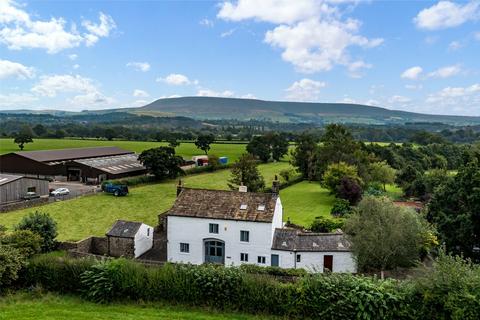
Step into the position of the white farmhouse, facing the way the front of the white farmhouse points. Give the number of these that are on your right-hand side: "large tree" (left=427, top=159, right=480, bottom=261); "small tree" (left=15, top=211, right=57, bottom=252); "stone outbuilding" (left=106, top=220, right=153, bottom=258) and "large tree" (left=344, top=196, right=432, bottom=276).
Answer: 2

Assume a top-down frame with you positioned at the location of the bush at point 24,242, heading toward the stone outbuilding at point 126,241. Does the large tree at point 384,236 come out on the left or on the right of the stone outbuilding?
right

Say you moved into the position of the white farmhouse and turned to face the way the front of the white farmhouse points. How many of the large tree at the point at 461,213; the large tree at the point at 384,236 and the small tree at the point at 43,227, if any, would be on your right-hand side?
1

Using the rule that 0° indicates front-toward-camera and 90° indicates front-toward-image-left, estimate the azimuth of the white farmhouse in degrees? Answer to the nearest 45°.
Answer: approximately 0°

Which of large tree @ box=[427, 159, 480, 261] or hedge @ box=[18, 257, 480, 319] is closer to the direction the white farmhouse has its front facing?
the hedge

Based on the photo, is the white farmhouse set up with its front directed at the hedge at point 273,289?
yes

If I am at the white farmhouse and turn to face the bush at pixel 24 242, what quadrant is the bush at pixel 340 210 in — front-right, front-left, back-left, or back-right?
back-right

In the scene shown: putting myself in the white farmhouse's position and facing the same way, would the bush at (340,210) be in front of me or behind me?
behind

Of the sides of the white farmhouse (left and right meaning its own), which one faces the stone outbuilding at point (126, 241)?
right

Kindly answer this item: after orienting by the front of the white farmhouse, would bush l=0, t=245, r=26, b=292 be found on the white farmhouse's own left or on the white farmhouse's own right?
on the white farmhouse's own right

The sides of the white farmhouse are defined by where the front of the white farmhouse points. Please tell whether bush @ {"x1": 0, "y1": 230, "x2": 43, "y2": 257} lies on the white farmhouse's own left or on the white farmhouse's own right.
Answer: on the white farmhouse's own right

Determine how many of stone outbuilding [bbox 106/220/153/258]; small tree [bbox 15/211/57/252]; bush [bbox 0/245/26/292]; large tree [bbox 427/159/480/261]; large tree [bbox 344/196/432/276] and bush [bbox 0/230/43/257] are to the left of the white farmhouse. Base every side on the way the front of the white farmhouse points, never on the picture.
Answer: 2

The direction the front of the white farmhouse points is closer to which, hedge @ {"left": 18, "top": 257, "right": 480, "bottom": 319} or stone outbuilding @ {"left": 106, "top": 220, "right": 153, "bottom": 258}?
the hedge

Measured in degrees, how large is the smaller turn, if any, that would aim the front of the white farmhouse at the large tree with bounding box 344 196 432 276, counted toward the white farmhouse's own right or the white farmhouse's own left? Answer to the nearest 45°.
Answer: approximately 90° to the white farmhouse's own left

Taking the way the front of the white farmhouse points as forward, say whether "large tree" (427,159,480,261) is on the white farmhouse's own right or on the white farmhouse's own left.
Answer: on the white farmhouse's own left

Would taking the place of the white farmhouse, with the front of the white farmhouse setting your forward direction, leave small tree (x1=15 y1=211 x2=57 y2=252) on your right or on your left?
on your right
